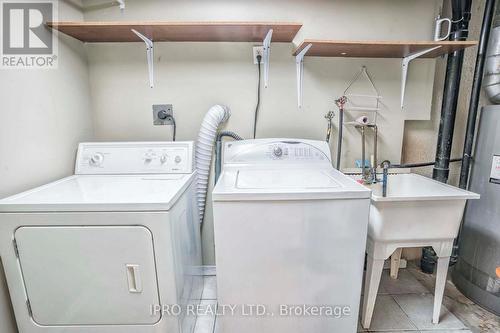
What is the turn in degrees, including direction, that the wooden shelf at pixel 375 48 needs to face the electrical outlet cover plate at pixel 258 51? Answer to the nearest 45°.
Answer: approximately 90° to its right

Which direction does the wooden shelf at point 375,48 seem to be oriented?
toward the camera

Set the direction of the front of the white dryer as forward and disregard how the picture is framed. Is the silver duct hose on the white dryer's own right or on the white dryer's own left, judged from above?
on the white dryer's own left

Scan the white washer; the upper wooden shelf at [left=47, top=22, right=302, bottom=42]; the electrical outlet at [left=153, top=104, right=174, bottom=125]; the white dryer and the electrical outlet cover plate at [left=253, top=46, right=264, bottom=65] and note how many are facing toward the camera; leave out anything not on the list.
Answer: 5

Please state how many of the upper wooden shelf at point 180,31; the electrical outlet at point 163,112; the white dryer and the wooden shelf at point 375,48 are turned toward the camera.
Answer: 4

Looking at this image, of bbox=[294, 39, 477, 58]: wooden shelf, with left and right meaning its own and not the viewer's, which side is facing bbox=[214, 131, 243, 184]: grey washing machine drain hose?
right

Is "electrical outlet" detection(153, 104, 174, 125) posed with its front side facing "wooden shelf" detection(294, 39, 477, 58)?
no

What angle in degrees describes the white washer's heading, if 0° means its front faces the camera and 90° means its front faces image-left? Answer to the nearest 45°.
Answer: approximately 0°

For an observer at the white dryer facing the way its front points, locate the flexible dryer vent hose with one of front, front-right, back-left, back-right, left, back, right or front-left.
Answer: back-left

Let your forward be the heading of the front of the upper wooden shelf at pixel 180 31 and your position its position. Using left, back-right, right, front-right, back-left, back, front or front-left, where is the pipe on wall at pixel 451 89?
left

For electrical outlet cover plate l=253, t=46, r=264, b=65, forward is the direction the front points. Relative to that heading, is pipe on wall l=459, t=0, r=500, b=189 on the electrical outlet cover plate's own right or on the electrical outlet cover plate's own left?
on the electrical outlet cover plate's own left

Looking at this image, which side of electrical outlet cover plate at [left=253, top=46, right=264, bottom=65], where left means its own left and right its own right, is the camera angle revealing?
front

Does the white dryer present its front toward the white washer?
no

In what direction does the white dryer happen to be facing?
toward the camera

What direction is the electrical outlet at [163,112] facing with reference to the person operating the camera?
facing the viewer
